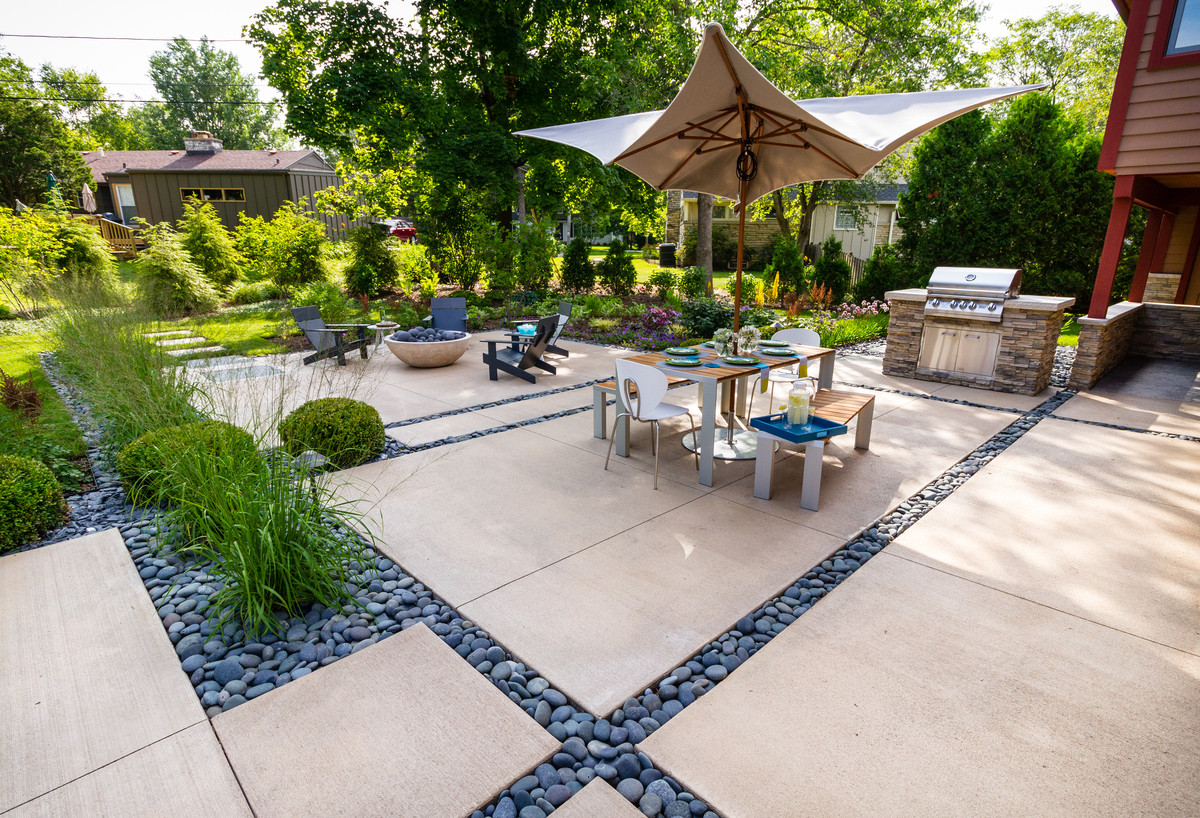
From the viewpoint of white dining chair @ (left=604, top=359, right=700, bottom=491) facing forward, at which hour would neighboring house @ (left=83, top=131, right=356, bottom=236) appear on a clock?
The neighboring house is roughly at 9 o'clock from the white dining chair.

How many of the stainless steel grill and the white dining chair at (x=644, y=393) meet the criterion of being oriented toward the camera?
1

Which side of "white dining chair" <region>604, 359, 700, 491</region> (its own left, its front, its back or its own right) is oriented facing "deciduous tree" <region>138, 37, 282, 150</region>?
left

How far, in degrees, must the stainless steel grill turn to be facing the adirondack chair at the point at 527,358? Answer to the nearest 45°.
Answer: approximately 45° to its right

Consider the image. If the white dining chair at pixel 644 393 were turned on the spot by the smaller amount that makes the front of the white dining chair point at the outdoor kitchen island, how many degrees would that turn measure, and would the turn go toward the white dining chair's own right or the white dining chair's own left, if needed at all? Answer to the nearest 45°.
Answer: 0° — it already faces it

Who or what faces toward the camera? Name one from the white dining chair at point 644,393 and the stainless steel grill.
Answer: the stainless steel grill

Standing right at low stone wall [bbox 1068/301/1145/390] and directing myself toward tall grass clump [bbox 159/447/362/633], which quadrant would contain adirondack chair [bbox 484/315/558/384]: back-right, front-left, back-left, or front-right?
front-right

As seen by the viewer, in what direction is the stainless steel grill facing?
toward the camera

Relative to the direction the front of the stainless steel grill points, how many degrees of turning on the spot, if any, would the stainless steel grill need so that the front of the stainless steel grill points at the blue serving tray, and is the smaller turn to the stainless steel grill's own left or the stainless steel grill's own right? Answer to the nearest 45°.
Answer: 0° — it already faces it

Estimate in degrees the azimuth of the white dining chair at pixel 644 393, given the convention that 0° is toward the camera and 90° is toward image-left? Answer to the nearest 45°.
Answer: approximately 225°

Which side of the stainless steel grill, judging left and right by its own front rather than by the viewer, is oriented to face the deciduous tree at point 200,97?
right

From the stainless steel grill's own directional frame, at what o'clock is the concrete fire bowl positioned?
The concrete fire bowl is roughly at 2 o'clock from the stainless steel grill.

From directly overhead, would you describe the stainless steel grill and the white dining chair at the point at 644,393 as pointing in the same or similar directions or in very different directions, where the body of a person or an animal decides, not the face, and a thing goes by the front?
very different directions

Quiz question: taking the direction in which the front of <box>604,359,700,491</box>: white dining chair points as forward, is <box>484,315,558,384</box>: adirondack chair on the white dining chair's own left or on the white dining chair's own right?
on the white dining chair's own left

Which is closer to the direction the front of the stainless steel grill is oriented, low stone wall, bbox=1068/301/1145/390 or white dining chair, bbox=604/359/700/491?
the white dining chair
